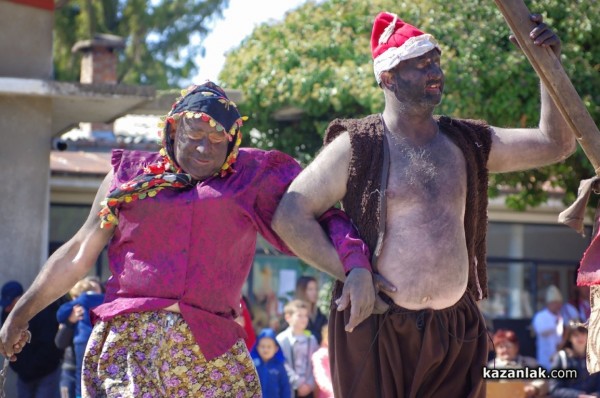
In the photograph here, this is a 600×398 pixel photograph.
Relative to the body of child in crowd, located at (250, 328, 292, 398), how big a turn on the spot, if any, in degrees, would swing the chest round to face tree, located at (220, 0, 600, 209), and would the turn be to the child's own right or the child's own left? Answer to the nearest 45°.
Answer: approximately 180°

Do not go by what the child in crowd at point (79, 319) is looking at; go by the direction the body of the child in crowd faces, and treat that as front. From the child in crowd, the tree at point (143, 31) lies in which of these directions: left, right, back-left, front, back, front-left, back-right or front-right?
back-left

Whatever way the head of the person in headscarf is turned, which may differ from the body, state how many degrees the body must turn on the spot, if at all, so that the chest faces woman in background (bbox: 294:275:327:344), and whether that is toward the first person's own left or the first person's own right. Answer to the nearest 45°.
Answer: approximately 180°

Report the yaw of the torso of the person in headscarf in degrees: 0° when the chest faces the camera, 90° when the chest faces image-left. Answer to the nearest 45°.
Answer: approximately 0°
